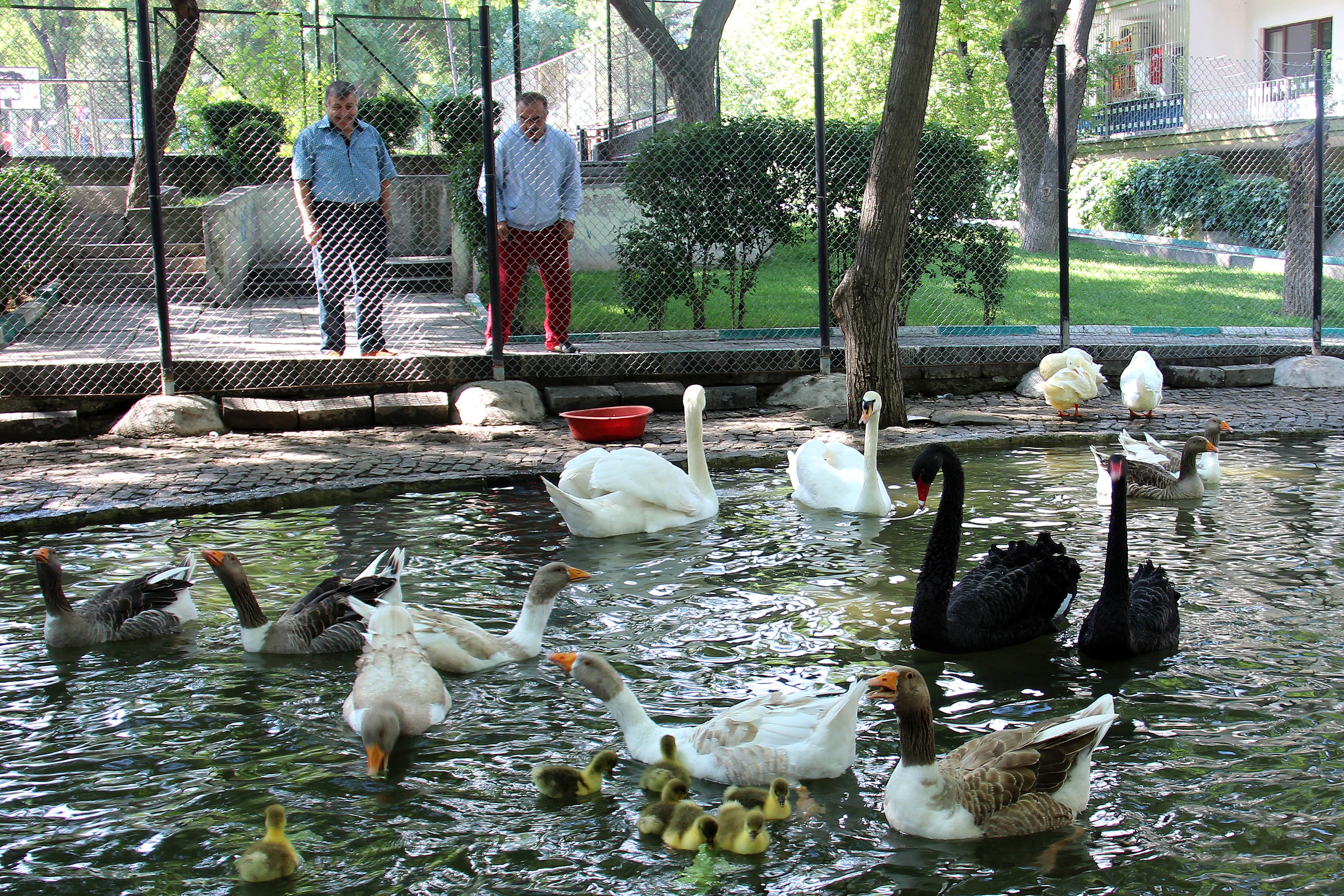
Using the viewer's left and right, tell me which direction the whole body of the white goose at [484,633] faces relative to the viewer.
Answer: facing to the right of the viewer

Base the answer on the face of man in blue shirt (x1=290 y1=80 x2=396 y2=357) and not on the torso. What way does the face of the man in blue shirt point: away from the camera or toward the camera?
toward the camera

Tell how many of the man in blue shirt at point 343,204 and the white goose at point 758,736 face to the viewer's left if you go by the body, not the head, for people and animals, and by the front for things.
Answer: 1

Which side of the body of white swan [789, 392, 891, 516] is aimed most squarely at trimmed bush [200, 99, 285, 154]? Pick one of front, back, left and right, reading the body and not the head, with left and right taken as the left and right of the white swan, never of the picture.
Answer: back

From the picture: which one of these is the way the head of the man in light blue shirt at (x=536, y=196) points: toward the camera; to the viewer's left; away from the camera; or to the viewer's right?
toward the camera

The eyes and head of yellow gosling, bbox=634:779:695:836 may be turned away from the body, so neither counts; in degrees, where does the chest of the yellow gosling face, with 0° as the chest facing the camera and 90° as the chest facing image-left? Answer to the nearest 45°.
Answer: approximately 225°

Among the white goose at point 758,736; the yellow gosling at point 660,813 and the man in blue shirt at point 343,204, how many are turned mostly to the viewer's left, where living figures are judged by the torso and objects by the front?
1

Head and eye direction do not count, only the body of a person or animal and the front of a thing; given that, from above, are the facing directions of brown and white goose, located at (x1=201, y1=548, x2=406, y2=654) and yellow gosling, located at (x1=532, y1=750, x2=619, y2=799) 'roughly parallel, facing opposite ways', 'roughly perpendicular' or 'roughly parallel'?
roughly parallel, facing opposite ways

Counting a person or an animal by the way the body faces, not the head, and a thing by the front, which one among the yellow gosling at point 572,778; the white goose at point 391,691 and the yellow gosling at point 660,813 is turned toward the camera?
the white goose

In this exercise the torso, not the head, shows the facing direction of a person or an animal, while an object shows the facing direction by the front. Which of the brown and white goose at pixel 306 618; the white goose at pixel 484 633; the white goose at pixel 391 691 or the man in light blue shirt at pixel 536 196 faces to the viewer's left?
the brown and white goose

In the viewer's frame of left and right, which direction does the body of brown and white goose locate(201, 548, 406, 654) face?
facing to the left of the viewer

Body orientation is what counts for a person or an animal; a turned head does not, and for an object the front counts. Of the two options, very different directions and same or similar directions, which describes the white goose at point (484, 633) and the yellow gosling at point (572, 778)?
same or similar directions

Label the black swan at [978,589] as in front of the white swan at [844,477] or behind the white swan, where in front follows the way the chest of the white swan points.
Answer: in front

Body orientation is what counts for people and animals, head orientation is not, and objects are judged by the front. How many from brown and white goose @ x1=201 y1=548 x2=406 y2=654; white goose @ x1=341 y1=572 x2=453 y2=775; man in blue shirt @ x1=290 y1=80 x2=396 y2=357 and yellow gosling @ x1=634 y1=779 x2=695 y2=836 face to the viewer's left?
1

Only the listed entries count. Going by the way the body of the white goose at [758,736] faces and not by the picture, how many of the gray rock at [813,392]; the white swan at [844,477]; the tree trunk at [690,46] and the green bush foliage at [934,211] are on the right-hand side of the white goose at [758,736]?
4

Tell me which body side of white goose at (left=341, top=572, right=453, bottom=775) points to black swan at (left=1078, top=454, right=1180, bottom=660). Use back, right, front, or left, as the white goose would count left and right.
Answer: left

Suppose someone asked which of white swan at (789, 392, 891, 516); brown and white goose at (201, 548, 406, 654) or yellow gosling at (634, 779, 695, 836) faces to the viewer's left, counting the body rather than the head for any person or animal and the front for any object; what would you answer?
the brown and white goose

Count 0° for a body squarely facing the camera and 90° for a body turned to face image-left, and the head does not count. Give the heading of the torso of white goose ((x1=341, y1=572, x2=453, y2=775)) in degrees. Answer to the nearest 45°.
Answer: approximately 0°

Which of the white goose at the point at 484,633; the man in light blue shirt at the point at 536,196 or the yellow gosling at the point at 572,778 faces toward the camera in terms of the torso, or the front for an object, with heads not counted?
the man in light blue shirt

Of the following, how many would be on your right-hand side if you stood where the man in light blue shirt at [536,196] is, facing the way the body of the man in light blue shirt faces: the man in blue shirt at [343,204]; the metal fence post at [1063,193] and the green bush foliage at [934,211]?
1

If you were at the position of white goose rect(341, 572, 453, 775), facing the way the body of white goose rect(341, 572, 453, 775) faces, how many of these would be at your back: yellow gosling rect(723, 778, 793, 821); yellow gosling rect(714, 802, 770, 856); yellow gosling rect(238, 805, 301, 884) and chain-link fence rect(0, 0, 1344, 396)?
1

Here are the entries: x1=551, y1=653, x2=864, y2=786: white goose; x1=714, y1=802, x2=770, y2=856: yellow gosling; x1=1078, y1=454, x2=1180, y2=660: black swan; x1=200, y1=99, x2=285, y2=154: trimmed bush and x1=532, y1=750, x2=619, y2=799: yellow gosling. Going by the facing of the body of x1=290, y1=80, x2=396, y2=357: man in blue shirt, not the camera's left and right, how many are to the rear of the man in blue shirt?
1
